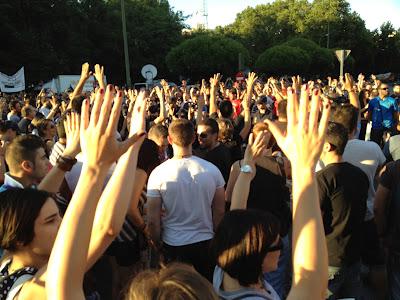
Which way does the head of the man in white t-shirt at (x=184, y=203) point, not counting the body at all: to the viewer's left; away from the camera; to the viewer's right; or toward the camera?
away from the camera

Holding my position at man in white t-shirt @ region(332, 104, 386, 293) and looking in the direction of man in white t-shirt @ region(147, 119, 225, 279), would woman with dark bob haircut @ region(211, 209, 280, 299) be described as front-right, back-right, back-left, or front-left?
front-left

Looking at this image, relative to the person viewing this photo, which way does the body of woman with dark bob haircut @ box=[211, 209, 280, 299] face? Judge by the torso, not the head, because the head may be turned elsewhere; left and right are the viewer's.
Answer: facing away from the viewer and to the right of the viewer

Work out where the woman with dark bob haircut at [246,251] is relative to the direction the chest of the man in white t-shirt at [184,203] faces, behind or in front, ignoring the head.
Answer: behind

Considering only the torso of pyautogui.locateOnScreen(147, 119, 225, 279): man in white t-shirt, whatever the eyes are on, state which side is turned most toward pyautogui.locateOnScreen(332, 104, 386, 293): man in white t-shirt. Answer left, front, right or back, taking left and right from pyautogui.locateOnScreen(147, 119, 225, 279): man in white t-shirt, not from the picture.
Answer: right

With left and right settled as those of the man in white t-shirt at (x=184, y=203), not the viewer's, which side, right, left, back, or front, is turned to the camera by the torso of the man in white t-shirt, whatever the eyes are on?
back

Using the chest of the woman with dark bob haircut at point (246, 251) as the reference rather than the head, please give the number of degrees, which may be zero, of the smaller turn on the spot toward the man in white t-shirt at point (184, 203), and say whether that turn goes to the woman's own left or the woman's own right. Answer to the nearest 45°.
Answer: approximately 45° to the woman's own left

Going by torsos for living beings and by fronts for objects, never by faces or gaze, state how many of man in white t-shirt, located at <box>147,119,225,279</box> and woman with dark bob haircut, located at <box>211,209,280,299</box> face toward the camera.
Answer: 0

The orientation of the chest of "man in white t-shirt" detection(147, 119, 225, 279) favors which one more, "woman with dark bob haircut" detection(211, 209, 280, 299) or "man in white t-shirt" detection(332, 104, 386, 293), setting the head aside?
the man in white t-shirt

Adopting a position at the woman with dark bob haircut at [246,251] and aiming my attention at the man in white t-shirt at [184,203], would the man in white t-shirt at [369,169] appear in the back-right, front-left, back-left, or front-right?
front-right

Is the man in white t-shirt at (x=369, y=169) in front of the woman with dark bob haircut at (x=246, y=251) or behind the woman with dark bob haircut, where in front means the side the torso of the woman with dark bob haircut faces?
in front
